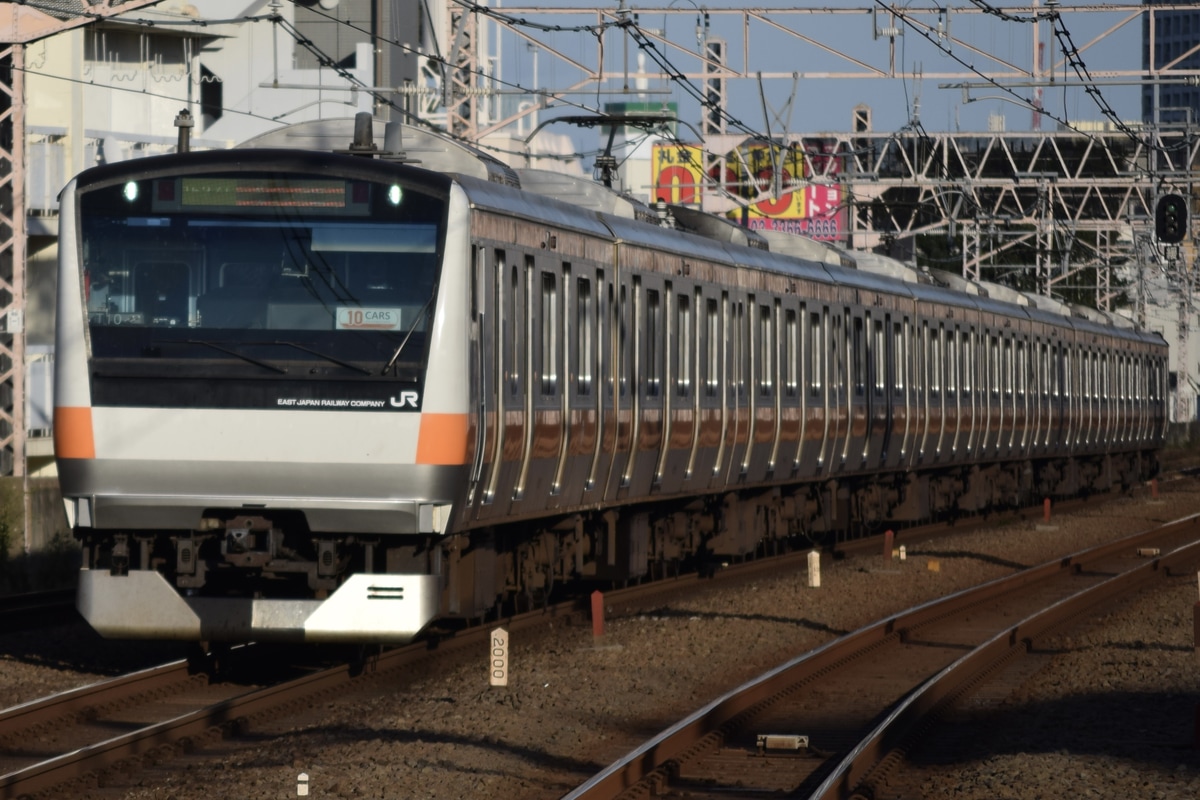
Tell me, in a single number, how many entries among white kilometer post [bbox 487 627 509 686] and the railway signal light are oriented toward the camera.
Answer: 2

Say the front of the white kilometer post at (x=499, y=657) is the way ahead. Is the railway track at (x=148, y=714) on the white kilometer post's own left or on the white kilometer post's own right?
on the white kilometer post's own right

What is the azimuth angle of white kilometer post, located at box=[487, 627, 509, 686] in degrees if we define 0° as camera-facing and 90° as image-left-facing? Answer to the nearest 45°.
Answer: approximately 0°

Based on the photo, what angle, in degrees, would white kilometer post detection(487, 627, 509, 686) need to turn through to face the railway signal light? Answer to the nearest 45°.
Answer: approximately 135° to its left

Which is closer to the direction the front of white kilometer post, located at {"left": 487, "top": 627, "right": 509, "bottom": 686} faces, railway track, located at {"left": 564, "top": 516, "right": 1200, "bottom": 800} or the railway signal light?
the railway track

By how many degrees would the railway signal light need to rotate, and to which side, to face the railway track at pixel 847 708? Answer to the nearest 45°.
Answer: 0° — it already faces it

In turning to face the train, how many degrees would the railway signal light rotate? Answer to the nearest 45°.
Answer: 0° — it already faces it

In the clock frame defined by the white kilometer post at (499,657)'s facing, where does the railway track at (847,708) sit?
The railway track is roughly at 9 o'clock from the white kilometer post.
